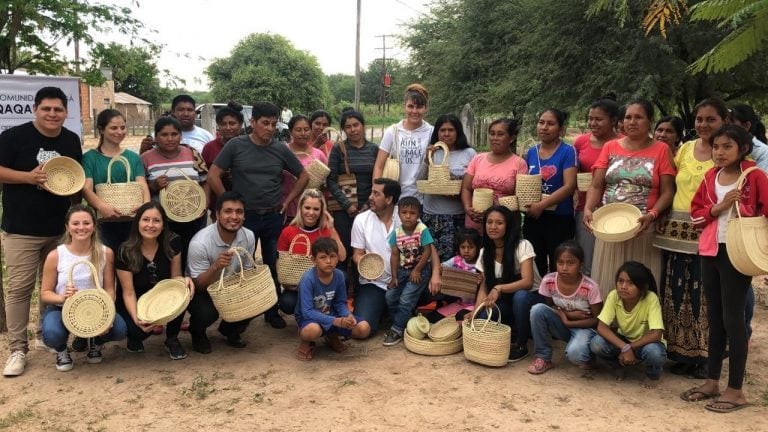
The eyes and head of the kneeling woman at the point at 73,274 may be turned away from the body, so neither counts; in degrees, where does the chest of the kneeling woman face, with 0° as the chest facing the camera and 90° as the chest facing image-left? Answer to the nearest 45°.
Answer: approximately 0°

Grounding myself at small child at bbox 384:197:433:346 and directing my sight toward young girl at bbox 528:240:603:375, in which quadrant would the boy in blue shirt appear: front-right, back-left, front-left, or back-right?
back-right

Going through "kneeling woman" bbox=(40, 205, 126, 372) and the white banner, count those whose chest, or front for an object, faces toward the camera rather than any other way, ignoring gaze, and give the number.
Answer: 2

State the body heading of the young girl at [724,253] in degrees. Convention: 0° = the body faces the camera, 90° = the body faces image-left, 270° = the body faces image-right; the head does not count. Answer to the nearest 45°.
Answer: approximately 45°

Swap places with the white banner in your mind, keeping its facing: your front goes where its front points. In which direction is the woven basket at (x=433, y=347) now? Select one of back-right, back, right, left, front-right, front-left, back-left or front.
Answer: front-left

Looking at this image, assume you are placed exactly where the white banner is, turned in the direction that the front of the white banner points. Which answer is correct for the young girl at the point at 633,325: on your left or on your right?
on your left

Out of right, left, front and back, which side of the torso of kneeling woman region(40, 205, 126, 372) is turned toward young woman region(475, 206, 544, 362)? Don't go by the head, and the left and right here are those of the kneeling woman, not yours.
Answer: left

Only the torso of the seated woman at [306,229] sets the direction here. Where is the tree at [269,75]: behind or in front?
behind

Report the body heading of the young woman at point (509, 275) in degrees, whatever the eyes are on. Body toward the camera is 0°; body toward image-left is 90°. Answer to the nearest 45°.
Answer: approximately 45°
